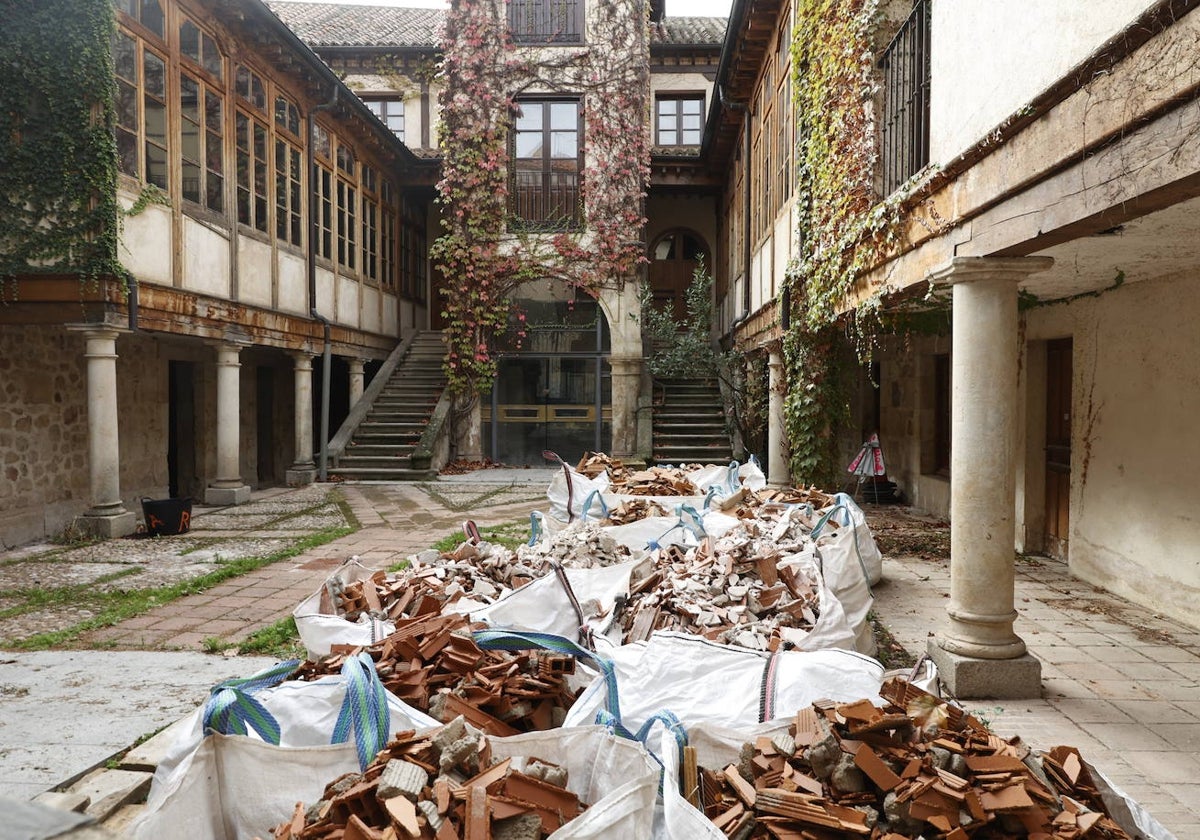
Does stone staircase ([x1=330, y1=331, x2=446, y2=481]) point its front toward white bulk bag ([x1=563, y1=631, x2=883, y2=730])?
yes

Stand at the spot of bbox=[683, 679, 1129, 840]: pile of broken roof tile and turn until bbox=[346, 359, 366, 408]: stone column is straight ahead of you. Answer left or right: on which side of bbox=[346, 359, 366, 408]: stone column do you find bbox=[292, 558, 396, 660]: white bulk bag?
left

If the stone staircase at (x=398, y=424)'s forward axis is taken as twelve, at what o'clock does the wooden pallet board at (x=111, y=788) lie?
The wooden pallet board is roughly at 12 o'clock from the stone staircase.

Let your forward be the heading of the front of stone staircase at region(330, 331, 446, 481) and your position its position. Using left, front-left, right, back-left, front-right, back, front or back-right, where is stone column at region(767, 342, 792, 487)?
front-left

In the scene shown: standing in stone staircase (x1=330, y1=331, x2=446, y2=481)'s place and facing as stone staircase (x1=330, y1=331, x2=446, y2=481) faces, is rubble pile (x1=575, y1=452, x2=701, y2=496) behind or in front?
in front

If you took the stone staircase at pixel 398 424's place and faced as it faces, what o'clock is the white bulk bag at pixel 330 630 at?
The white bulk bag is roughly at 12 o'clock from the stone staircase.

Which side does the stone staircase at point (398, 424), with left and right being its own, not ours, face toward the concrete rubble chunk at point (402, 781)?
front

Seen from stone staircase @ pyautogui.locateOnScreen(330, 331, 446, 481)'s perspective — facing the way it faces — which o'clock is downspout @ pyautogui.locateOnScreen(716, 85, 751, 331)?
The downspout is roughly at 10 o'clock from the stone staircase.

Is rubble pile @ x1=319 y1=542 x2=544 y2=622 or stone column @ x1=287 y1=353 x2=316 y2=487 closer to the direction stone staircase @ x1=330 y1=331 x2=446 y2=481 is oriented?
the rubble pile

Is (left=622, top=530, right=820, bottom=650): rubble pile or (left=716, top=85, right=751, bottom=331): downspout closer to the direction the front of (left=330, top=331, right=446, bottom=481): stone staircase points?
the rubble pile

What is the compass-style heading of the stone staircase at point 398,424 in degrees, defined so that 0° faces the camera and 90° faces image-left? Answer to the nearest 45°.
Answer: approximately 0°

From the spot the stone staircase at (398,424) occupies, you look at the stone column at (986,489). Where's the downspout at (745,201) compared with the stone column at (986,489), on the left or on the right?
left

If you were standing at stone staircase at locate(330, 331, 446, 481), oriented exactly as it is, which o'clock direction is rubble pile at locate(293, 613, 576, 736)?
The rubble pile is roughly at 12 o'clock from the stone staircase.

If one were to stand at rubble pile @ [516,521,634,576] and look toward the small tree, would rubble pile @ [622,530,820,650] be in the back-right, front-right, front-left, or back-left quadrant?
back-right

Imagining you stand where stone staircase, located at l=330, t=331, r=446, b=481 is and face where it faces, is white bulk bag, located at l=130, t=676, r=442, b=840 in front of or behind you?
in front

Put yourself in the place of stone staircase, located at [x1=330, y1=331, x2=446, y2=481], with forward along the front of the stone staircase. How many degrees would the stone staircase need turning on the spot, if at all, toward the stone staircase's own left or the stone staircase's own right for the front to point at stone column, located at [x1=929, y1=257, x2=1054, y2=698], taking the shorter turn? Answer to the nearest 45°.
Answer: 0° — it already faces it

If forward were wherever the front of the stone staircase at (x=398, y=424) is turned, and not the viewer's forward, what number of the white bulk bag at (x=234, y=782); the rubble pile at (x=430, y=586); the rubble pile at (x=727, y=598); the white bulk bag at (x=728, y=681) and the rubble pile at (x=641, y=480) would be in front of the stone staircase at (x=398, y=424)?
5

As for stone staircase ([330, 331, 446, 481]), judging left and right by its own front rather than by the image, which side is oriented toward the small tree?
left
